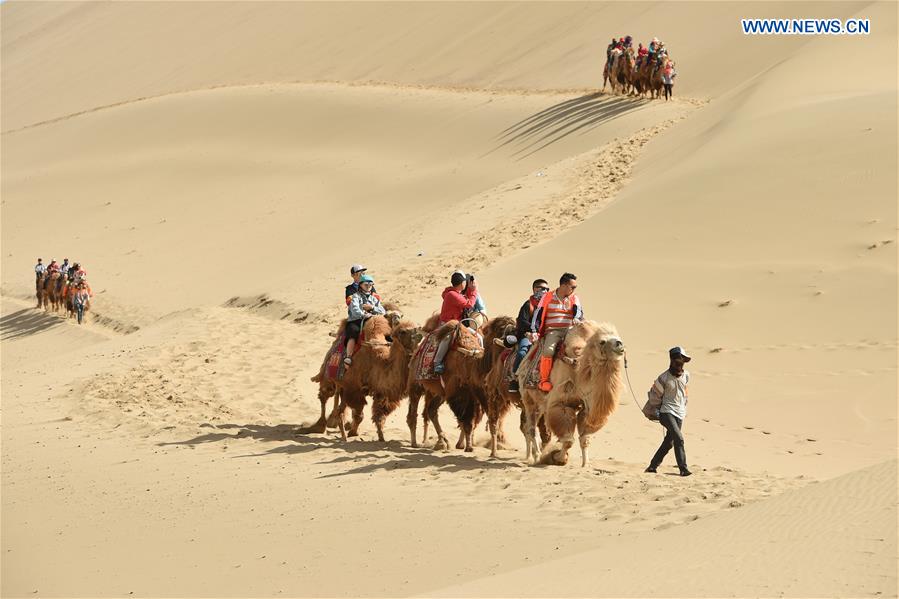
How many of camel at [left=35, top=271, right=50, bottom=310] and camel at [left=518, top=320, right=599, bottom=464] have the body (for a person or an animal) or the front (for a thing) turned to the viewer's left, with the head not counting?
0

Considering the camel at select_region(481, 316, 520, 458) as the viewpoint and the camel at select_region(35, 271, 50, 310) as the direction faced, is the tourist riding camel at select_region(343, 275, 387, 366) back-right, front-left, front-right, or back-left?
front-left

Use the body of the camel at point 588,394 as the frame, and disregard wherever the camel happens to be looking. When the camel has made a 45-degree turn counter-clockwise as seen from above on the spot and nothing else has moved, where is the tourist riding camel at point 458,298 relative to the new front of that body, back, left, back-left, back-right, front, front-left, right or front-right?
back-left

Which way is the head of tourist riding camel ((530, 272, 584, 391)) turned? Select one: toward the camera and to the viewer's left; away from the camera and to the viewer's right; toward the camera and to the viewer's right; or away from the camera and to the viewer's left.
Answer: toward the camera and to the viewer's right

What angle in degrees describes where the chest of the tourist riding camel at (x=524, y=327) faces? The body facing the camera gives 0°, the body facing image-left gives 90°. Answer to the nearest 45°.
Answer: approximately 315°

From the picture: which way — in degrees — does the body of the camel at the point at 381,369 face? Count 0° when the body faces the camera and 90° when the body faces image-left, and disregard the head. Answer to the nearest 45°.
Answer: approximately 315°

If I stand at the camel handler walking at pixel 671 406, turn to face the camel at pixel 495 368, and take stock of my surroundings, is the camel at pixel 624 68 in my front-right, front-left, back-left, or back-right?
front-right

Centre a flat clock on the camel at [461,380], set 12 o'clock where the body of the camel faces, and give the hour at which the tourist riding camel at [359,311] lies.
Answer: The tourist riding camel is roughly at 6 o'clock from the camel.

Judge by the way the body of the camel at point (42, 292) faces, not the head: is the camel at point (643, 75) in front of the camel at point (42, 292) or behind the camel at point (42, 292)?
in front

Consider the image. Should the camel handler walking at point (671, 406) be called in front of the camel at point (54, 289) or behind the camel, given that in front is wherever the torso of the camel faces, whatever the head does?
in front

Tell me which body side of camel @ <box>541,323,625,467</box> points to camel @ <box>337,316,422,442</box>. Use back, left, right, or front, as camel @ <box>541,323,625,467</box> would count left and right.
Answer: back

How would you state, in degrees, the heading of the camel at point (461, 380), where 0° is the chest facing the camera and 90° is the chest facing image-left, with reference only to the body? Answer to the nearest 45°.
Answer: approximately 315°

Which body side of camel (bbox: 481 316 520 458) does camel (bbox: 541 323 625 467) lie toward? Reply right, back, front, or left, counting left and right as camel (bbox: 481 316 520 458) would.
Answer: front

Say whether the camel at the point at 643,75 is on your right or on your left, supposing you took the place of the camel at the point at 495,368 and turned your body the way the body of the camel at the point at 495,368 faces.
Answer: on your left

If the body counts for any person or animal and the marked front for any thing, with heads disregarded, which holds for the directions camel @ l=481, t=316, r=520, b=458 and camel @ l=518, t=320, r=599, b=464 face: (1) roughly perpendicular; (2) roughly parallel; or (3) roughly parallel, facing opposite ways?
roughly parallel

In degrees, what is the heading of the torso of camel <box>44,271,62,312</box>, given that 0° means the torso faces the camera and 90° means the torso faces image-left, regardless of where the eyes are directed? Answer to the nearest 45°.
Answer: approximately 315°

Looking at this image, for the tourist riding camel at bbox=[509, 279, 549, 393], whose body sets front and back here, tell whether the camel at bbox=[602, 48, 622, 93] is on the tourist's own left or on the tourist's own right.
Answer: on the tourist's own left

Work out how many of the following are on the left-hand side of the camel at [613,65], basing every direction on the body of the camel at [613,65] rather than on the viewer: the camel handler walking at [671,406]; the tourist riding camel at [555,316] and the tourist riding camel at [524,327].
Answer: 0

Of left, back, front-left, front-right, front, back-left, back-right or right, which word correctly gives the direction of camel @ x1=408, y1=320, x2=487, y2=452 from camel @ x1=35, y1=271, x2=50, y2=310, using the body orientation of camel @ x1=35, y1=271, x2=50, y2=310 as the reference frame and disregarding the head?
front-right
